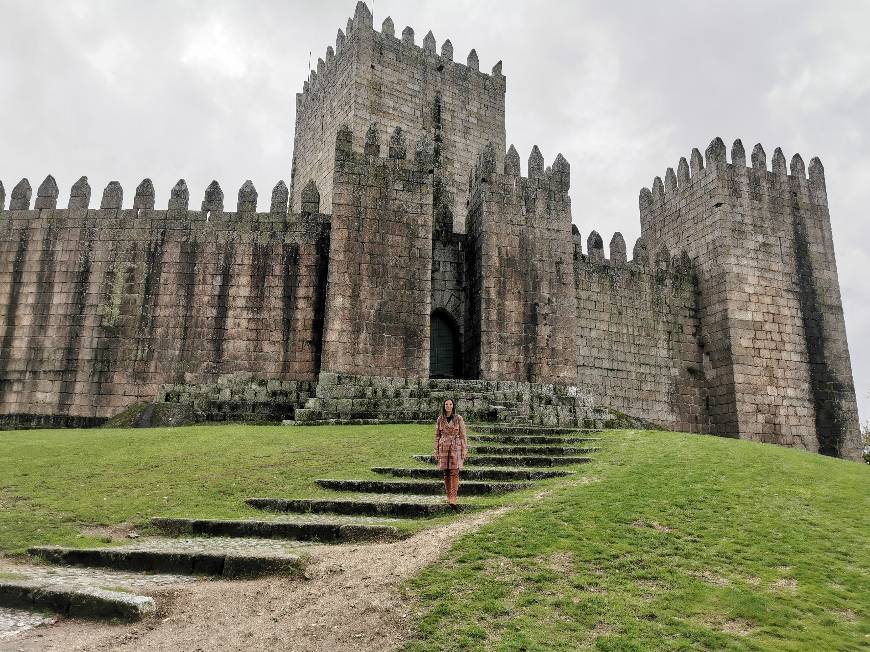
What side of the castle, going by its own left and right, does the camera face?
front

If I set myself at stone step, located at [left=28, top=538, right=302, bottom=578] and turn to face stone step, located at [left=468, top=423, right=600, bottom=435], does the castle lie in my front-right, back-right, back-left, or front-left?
front-left

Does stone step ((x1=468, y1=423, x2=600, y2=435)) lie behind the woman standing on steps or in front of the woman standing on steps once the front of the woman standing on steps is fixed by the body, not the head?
behind

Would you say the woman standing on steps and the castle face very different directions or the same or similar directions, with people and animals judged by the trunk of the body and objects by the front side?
same or similar directions

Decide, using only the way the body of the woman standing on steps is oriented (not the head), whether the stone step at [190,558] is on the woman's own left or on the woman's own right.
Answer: on the woman's own right

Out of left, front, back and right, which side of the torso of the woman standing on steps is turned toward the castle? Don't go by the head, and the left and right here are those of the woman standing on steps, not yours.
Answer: back

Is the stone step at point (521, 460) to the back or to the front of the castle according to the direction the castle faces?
to the front

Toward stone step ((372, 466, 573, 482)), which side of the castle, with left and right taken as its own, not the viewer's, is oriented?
front

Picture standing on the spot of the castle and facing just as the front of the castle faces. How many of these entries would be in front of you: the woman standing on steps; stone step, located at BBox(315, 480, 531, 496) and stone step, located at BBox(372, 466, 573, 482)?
3

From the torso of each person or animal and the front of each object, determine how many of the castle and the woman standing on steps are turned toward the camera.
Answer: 2

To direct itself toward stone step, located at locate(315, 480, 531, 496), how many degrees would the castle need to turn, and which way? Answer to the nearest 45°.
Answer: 0° — it already faces it

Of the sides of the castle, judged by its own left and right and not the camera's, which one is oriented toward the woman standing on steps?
front
